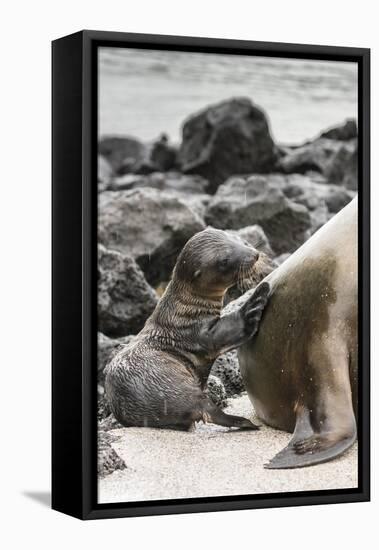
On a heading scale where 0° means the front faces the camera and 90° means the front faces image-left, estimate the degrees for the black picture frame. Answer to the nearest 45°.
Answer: approximately 315°
